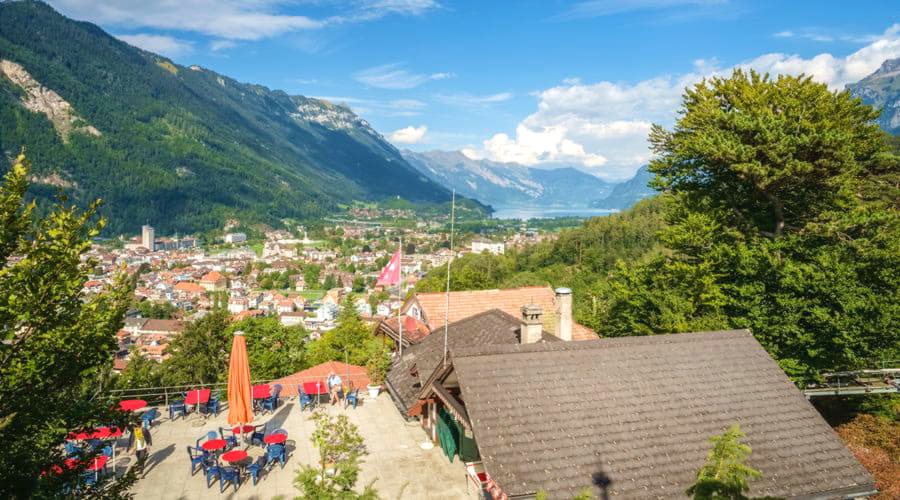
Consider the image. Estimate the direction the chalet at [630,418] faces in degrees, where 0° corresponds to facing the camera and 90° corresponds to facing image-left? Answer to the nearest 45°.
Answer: approximately 90°

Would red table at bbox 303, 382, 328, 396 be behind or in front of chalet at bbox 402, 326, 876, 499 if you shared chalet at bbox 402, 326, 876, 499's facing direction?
in front

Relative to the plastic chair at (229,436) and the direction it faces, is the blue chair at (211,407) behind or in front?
behind

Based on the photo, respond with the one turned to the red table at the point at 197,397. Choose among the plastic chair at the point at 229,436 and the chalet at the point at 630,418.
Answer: the chalet

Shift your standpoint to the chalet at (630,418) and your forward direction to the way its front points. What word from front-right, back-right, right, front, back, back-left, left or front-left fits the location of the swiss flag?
front-right

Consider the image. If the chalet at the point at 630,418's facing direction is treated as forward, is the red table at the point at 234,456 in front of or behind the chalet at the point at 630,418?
in front

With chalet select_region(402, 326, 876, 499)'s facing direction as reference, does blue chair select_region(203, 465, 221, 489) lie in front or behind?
in front

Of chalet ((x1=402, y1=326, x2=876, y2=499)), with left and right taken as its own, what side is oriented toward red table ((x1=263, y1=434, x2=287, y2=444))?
front

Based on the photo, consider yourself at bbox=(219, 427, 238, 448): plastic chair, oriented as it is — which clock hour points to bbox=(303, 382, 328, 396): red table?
The red table is roughly at 9 o'clock from the plastic chair.

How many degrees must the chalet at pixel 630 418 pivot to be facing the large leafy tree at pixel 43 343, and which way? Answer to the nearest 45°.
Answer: approximately 45° to its left

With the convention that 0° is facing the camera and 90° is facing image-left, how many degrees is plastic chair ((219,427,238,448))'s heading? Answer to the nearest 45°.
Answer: approximately 315°

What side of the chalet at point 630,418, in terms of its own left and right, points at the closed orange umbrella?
front

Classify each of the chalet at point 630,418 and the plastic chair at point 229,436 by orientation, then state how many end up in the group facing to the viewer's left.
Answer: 1
